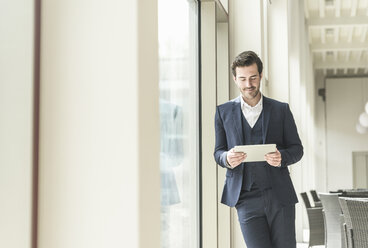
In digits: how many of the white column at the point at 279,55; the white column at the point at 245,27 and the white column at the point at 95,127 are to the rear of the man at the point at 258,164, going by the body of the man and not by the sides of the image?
2

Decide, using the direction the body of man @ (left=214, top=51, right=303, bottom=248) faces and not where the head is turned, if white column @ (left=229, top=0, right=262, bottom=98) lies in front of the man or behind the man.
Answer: behind

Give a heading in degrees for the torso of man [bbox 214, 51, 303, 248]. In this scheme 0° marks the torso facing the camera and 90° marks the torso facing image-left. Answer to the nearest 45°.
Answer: approximately 0°

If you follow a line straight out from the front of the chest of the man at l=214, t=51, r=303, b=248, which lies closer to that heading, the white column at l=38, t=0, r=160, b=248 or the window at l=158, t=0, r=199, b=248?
the white column

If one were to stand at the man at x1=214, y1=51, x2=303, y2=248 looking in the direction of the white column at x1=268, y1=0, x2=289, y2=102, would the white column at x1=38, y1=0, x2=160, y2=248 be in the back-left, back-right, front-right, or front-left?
back-left

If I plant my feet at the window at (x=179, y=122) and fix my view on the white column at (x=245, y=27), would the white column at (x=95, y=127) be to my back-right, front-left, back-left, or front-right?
back-right

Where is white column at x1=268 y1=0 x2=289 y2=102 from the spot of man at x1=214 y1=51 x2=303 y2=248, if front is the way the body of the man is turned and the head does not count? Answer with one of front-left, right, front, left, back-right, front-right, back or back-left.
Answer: back
